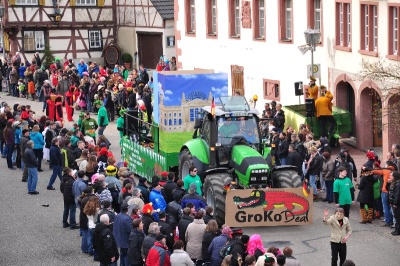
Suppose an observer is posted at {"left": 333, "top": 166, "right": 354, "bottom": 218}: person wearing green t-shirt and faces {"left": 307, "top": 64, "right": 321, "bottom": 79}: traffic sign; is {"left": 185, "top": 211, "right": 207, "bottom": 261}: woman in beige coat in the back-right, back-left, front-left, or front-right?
back-left

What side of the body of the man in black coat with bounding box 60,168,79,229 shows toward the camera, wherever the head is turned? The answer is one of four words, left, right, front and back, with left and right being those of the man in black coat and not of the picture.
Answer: right

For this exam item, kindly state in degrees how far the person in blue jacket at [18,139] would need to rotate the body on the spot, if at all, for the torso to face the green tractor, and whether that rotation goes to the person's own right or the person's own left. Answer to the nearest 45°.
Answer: approximately 45° to the person's own right

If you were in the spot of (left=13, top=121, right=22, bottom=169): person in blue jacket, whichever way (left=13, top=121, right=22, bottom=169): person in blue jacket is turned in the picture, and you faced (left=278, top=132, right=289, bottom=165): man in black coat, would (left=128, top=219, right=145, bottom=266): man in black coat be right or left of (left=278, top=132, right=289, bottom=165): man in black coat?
right

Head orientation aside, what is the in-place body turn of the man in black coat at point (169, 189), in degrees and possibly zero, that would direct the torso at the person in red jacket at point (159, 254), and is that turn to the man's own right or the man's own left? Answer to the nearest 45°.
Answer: approximately 135° to the man's own right

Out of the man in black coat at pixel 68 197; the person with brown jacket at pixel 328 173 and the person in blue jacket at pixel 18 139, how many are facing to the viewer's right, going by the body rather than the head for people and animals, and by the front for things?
2

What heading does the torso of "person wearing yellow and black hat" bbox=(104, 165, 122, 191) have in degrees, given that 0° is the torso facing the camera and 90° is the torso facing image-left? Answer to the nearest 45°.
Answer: approximately 225°

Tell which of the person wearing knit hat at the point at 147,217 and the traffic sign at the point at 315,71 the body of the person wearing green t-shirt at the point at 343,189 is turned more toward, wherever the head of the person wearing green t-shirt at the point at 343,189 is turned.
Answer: the person wearing knit hat

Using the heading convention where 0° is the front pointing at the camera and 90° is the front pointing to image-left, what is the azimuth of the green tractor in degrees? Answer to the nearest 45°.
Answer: approximately 315°

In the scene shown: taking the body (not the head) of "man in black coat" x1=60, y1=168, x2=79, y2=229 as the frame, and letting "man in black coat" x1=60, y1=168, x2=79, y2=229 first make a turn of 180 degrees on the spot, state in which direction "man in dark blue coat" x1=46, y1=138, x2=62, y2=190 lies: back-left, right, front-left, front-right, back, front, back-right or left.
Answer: right
